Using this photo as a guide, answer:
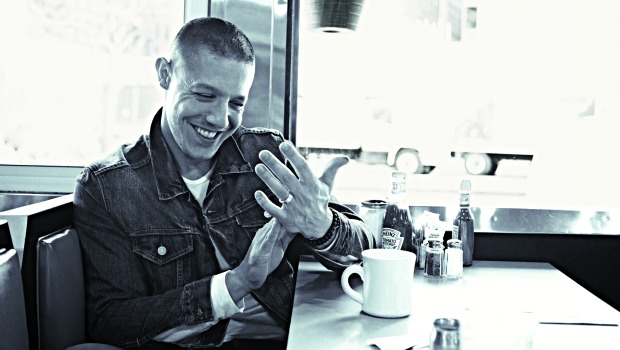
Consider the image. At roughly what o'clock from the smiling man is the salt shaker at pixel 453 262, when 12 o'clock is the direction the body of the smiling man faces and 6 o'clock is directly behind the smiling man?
The salt shaker is roughly at 11 o'clock from the smiling man.

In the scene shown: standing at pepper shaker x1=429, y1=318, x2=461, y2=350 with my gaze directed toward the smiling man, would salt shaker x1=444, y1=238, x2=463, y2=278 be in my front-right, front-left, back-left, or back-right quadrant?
front-right

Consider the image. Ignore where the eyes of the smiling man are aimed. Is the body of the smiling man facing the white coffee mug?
yes

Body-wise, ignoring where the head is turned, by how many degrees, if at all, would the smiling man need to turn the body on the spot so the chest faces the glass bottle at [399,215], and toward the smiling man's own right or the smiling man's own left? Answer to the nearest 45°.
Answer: approximately 45° to the smiling man's own left

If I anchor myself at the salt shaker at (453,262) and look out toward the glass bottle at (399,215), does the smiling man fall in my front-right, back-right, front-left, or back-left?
front-left

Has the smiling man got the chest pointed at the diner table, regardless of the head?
yes

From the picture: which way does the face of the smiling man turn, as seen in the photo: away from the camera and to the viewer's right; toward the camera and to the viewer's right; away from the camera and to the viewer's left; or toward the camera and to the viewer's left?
toward the camera and to the viewer's right

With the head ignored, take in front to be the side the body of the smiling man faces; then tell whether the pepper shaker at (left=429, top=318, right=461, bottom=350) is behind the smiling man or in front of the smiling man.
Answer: in front

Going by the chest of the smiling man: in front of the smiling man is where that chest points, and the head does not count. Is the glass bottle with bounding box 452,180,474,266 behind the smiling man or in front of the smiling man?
in front

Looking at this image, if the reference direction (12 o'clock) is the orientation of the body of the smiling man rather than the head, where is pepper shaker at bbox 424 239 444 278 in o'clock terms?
The pepper shaker is roughly at 11 o'clock from the smiling man.

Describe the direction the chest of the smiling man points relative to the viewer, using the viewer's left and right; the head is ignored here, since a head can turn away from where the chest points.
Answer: facing the viewer and to the right of the viewer

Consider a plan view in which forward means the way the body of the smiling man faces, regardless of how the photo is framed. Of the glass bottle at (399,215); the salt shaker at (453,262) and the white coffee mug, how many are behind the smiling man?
0
